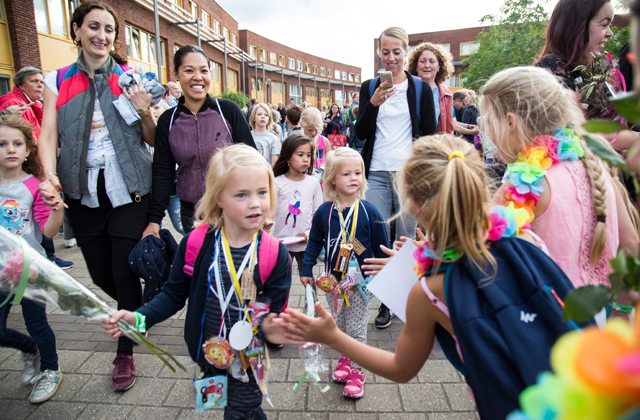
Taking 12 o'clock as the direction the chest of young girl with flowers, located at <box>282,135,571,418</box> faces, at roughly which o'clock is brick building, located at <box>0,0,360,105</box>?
The brick building is roughly at 12 o'clock from the young girl with flowers.

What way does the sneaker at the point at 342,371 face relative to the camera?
toward the camera

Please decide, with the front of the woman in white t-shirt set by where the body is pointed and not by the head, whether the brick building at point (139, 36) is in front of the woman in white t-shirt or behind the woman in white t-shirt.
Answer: behind

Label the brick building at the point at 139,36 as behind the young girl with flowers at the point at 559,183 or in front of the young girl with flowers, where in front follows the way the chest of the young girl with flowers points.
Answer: in front

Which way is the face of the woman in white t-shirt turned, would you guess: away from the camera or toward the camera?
toward the camera

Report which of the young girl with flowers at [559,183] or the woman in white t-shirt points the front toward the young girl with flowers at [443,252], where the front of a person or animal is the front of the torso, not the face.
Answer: the woman in white t-shirt

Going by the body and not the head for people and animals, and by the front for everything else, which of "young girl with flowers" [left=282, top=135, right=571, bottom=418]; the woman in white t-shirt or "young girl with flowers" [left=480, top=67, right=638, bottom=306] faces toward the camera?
the woman in white t-shirt

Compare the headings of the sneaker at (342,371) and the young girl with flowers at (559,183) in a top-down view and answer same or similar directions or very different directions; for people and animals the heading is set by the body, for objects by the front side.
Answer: very different directions

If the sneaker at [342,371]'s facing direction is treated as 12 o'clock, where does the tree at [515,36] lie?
The tree is roughly at 7 o'clock from the sneaker.

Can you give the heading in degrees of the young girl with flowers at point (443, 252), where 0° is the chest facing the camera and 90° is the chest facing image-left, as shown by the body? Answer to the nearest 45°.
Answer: approximately 135°

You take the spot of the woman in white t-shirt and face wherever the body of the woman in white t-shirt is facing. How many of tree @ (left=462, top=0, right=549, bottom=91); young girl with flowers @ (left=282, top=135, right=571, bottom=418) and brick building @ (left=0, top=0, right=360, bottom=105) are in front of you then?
1

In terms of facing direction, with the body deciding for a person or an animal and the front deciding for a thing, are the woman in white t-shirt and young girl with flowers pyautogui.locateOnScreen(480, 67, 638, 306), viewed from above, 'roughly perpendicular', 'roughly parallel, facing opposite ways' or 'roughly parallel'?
roughly parallel, facing opposite ways

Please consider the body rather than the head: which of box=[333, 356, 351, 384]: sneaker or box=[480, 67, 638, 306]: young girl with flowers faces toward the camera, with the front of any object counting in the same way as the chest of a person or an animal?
the sneaker

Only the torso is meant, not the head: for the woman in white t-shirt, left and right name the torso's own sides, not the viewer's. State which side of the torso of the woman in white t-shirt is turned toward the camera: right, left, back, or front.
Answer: front

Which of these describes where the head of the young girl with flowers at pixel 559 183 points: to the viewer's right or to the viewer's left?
to the viewer's left
